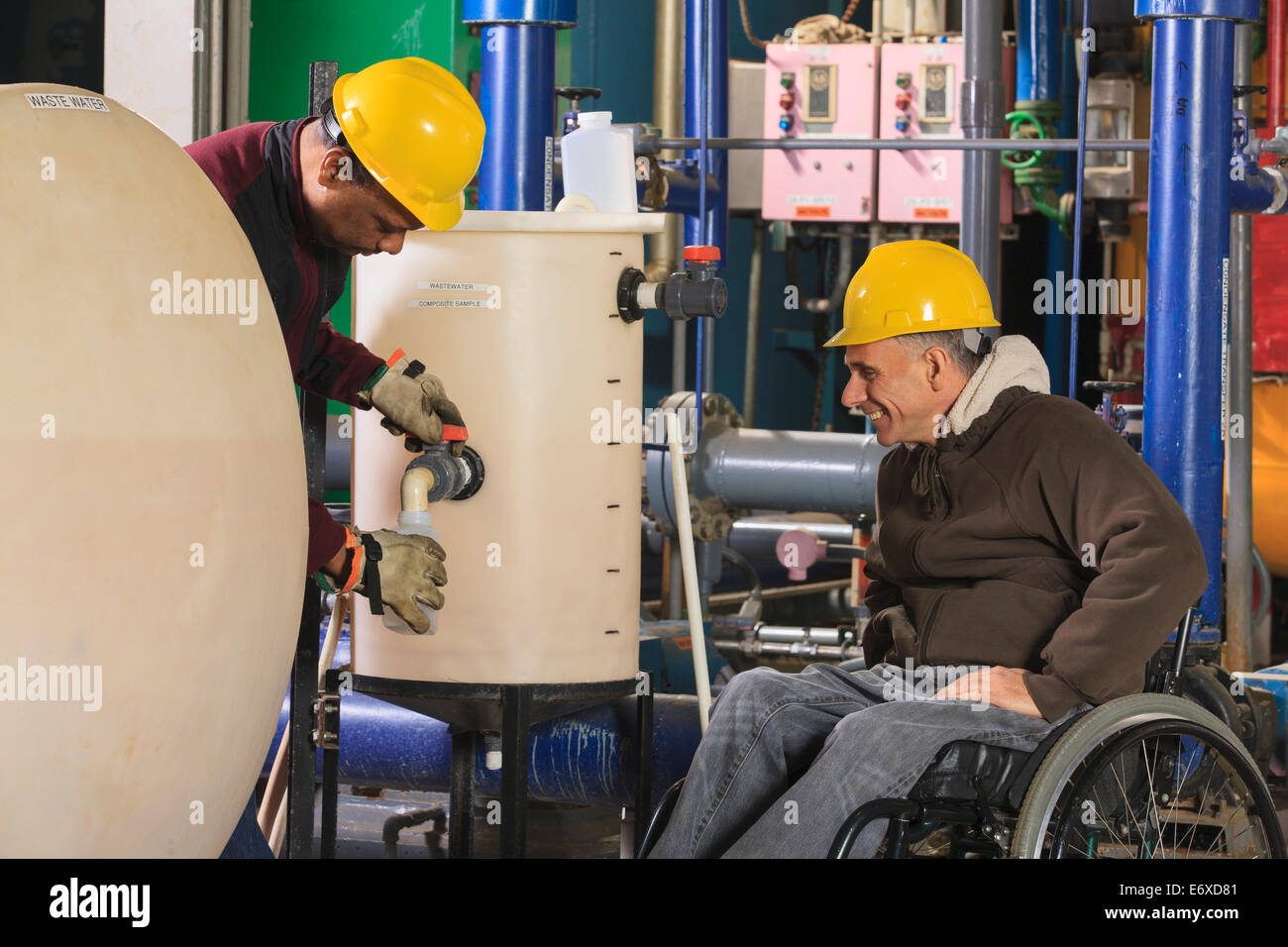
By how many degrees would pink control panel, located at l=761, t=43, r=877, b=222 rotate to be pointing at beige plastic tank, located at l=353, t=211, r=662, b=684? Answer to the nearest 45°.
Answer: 0° — it already faces it

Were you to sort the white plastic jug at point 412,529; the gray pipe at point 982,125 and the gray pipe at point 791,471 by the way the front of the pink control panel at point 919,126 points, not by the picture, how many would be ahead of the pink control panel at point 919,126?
3

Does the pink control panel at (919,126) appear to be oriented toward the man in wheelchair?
yes

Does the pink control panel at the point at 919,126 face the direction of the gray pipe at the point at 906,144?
yes

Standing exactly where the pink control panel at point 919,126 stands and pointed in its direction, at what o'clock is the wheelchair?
The wheelchair is roughly at 12 o'clock from the pink control panel.

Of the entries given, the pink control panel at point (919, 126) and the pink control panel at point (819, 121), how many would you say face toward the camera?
2

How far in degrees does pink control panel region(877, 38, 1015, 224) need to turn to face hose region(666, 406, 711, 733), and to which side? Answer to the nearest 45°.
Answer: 0° — it already faces it

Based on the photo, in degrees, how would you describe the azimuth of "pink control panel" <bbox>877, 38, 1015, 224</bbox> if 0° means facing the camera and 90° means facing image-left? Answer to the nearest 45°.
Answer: approximately 0°
